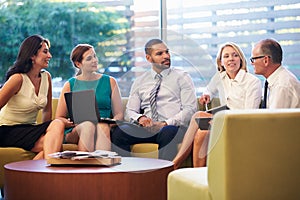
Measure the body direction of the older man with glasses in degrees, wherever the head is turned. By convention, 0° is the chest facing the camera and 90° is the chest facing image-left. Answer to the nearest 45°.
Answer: approximately 90°

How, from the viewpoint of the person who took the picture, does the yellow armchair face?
facing away from the viewer and to the left of the viewer

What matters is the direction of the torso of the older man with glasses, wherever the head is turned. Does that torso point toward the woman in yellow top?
yes

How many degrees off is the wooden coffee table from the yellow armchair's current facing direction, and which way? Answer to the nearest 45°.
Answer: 0° — it already faces it

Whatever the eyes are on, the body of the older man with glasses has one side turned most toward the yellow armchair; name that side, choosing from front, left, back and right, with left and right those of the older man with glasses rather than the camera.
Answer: left

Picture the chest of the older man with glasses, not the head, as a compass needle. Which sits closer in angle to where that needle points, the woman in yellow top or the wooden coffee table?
the woman in yellow top

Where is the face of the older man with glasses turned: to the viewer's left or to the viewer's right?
to the viewer's left

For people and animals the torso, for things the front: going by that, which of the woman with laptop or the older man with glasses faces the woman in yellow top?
the older man with glasses
